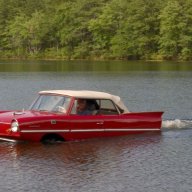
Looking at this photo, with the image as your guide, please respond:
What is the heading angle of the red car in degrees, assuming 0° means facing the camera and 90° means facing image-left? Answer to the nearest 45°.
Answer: approximately 45°

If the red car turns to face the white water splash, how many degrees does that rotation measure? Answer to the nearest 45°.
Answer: approximately 180°
